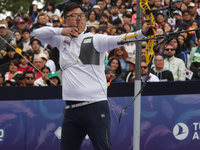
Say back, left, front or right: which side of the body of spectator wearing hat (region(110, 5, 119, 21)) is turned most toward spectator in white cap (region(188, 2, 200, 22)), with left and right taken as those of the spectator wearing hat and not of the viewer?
left

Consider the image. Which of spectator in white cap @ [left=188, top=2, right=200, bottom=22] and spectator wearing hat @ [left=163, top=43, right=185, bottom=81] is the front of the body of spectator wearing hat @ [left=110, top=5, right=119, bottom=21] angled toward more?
the spectator wearing hat

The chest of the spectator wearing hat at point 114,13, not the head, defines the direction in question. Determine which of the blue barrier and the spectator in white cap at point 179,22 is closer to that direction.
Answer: the blue barrier

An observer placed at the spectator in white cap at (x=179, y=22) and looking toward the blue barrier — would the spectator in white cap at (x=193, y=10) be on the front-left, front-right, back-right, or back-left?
back-left

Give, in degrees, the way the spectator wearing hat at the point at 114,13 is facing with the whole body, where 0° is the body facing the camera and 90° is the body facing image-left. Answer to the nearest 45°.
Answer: approximately 0°

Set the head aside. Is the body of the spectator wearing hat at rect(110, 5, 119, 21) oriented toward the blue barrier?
yes

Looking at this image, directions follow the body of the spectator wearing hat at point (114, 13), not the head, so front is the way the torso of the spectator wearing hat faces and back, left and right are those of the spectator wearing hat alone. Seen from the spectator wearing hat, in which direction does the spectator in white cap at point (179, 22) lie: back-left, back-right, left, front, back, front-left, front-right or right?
front-left

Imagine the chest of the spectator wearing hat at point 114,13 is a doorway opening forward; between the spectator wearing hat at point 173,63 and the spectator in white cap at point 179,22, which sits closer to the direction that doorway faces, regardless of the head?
the spectator wearing hat
